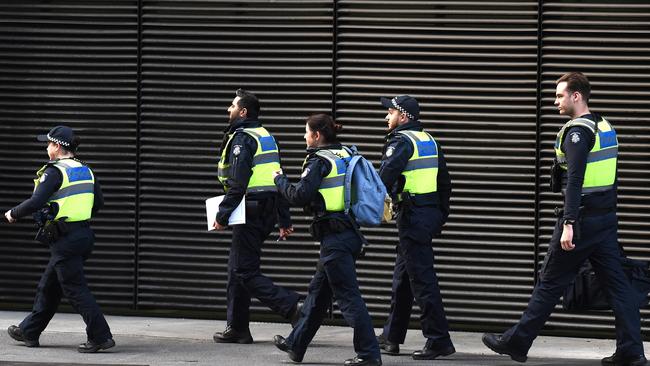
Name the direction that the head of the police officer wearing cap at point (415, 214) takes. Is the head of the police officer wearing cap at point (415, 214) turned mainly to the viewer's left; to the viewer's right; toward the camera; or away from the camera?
to the viewer's left

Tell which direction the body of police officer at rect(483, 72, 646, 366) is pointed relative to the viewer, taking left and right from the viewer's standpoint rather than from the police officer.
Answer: facing to the left of the viewer

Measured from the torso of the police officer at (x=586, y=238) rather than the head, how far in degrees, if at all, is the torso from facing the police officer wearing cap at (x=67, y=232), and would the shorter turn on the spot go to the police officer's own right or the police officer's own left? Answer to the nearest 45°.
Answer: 0° — they already face them

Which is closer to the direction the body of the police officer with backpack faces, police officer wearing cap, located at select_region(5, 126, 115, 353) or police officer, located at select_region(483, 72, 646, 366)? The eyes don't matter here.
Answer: the police officer wearing cap

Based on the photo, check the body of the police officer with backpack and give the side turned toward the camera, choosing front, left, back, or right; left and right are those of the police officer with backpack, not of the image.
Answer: left

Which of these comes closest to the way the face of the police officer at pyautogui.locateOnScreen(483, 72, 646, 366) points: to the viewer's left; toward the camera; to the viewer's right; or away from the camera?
to the viewer's left

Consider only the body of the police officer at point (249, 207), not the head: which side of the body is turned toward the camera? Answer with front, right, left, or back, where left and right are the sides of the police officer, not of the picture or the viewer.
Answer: left

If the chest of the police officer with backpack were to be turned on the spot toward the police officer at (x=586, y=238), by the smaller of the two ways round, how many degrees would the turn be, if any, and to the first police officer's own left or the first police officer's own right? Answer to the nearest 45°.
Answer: approximately 180°

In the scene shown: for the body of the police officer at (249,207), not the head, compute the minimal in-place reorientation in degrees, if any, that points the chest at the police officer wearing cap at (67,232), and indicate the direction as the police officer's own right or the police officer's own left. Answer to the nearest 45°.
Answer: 0° — they already face them
